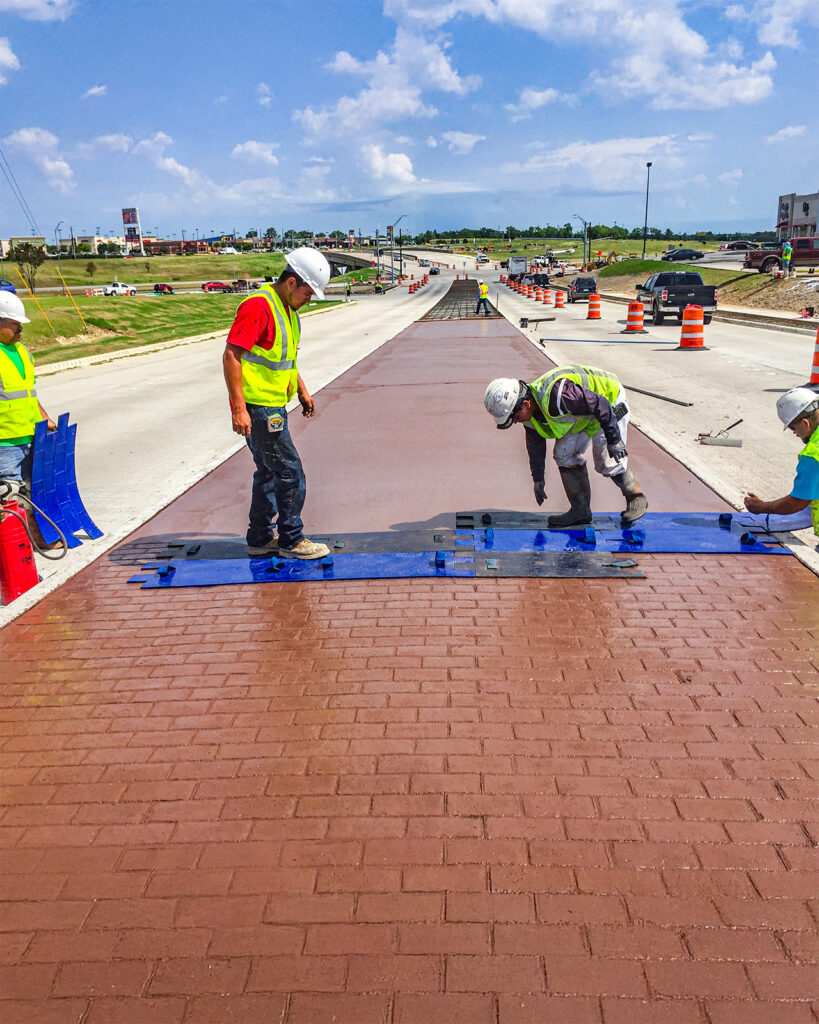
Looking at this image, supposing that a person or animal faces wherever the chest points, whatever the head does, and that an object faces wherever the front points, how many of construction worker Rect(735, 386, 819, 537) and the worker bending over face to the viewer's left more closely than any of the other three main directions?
2

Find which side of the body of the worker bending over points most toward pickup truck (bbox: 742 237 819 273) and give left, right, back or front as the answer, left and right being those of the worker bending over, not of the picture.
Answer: right

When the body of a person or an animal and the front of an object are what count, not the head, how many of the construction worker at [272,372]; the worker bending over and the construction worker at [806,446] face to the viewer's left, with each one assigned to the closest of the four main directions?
2

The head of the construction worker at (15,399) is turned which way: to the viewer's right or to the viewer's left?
to the viewer's right

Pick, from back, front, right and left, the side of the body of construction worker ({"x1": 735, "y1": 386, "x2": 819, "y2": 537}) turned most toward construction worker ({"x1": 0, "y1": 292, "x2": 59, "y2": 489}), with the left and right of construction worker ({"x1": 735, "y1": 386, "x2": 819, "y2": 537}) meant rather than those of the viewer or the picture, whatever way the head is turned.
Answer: front

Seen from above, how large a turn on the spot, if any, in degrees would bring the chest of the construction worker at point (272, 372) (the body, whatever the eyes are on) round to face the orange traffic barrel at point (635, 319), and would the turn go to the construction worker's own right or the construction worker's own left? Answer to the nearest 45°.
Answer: approximately 90° to the construction worker's own left

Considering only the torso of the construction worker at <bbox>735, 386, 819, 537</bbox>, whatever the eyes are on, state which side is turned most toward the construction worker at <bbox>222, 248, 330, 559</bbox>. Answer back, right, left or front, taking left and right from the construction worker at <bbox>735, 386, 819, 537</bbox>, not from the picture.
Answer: front

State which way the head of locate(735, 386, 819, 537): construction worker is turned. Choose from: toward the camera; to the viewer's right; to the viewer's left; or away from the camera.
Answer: to the viewer's left

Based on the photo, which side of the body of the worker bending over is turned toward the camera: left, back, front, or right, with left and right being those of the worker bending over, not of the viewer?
left

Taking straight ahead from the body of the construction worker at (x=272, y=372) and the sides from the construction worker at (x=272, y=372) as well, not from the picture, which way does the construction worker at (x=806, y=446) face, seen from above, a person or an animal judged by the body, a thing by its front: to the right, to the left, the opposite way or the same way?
the opposite way

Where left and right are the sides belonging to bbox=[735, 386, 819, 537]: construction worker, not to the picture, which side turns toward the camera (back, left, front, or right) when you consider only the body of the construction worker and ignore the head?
left

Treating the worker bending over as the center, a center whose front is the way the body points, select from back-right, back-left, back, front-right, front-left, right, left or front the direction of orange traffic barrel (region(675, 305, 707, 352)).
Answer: right

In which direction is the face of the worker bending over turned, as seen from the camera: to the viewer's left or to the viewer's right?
to the viewer's left
